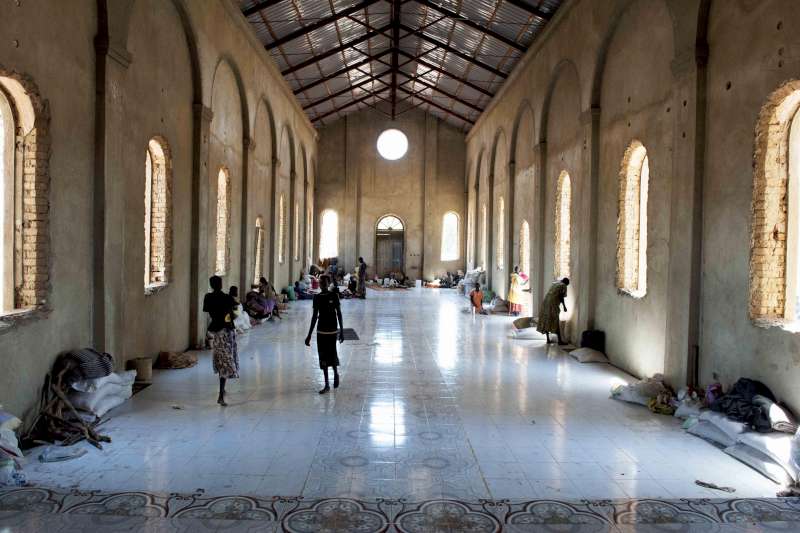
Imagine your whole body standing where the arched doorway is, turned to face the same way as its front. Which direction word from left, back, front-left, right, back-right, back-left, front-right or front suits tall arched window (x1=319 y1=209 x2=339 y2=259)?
right

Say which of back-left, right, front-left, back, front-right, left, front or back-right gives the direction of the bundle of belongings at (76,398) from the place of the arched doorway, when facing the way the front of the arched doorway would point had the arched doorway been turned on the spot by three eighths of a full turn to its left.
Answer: back-right

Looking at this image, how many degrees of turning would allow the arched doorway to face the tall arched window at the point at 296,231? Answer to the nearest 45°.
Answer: approximately 45° to its right

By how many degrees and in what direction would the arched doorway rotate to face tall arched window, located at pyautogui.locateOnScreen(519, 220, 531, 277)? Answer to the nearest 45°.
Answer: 0° — it already faces it

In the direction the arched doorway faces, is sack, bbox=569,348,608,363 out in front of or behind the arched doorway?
in front

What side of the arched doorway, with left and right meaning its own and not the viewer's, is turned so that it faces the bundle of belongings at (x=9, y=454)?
front

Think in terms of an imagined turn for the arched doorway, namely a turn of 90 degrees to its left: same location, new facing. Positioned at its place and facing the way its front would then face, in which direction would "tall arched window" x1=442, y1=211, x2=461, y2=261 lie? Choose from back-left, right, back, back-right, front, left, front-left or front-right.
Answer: front

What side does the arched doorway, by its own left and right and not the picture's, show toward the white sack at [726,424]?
front

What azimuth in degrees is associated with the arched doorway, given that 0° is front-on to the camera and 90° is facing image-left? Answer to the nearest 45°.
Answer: approximately 0°

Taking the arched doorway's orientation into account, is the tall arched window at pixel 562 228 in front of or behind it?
in front

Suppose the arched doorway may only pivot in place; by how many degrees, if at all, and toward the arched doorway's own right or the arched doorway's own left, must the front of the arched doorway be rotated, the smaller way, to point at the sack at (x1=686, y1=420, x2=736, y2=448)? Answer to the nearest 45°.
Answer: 0° — it already faces it

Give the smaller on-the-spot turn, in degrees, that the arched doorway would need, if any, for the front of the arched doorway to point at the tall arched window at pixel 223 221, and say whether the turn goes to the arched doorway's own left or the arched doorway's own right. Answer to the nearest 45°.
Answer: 0° — it already faces it
